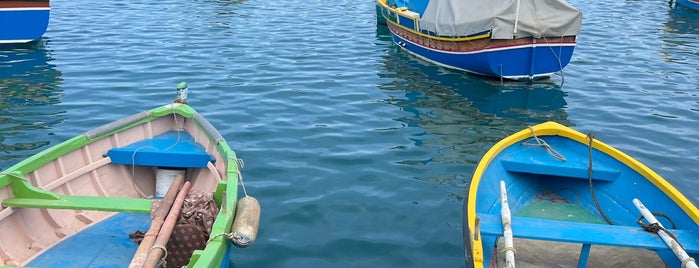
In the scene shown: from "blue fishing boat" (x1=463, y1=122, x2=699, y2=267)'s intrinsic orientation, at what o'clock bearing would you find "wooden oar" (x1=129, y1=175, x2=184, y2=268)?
The wooden oar is roughly at 8 o'clock from the blue fishing boat.

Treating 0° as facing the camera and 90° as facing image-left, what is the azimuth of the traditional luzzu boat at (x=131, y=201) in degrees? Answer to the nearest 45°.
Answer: approximately 225°

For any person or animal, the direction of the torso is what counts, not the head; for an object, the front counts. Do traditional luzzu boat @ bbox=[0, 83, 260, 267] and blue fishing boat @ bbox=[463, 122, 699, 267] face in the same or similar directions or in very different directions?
same or similar directions

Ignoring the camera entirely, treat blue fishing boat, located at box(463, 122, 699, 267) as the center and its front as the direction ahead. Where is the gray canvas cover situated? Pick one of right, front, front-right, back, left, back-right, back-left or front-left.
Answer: front

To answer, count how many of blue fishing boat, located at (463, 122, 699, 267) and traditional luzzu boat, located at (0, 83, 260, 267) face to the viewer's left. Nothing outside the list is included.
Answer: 0

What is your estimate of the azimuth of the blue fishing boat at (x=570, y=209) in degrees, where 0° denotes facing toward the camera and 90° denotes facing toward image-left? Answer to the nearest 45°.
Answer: approximately 180°

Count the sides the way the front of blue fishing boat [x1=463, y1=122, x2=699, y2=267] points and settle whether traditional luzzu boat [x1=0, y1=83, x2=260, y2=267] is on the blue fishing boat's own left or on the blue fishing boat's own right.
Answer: on the blue fishing boat's own left

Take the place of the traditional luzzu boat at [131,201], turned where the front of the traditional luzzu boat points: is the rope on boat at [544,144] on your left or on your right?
on your right

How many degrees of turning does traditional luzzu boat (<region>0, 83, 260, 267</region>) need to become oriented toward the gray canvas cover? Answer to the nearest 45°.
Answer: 0° — it already faces it

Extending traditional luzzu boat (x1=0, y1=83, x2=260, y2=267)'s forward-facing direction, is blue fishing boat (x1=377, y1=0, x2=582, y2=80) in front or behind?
in front

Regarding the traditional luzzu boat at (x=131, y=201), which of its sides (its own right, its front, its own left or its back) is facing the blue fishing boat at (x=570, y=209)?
right

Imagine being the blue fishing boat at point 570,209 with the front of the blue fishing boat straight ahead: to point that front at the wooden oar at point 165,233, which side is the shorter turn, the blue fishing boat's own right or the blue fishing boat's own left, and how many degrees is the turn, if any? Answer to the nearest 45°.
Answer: approximately 135° to the blue fishing boat's own left
